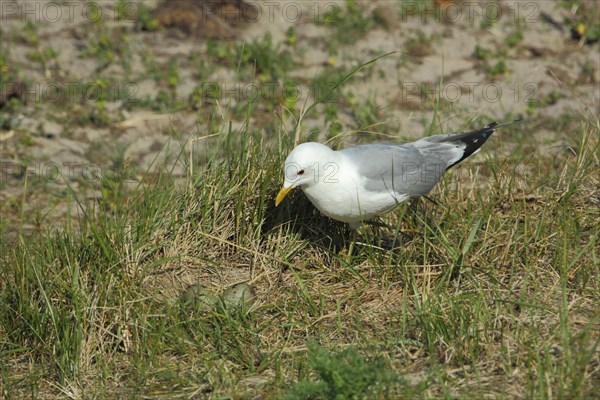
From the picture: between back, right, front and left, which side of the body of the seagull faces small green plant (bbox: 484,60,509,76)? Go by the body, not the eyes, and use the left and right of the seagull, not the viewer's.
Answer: right

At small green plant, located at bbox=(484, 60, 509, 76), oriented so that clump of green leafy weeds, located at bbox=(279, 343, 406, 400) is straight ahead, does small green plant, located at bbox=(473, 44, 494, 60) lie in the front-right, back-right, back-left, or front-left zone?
back-right

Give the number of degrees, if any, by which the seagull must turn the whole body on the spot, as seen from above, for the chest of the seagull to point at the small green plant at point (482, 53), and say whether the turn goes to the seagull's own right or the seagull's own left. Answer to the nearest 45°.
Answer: approximately 90° to the seagull's own right

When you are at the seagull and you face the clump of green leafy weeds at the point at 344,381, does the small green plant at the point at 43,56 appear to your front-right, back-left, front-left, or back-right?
back-right

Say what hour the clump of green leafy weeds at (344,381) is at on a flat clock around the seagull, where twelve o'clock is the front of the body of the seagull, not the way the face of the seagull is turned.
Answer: The clump of green leafy weeds is roughly at 9 o'clock from the seagull.

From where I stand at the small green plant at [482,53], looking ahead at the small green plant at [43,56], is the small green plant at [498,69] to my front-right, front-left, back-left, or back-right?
back-left

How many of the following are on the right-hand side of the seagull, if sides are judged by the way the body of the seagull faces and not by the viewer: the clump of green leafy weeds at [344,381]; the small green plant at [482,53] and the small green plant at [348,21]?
2

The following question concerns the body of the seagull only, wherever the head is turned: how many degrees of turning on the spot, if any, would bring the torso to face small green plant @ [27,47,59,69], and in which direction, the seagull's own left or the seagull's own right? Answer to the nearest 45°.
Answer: approximately 45° to the seagull's own right

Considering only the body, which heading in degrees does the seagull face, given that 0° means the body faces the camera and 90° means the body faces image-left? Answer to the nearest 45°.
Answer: approximately 90°

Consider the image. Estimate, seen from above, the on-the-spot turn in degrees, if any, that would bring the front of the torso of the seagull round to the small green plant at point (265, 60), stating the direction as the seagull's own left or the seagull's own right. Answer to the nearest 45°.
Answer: approximately 90° to the seagull's own right
